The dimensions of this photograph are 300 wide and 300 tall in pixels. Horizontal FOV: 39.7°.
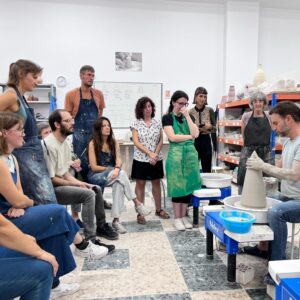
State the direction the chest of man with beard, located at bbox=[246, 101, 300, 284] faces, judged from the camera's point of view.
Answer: to the viewer's left

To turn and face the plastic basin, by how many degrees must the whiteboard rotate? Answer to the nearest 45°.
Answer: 0° — it already faces it

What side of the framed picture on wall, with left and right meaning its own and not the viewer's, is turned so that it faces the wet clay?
front

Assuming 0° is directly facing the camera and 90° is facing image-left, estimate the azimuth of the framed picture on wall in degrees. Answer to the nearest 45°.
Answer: approximately 0°

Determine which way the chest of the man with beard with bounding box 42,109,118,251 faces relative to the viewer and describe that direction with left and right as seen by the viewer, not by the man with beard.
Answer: facing to the right of the viewer

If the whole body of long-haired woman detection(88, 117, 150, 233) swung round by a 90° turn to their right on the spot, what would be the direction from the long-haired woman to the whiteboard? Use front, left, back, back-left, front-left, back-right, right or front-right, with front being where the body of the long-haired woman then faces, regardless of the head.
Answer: back-right

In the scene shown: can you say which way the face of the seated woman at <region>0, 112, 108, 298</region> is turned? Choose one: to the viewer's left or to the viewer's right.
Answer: to the viewer's right

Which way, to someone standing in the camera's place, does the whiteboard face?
facing the viewer

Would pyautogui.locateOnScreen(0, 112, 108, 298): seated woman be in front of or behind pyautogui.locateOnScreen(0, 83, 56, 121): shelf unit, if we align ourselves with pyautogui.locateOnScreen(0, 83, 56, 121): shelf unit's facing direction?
in front
